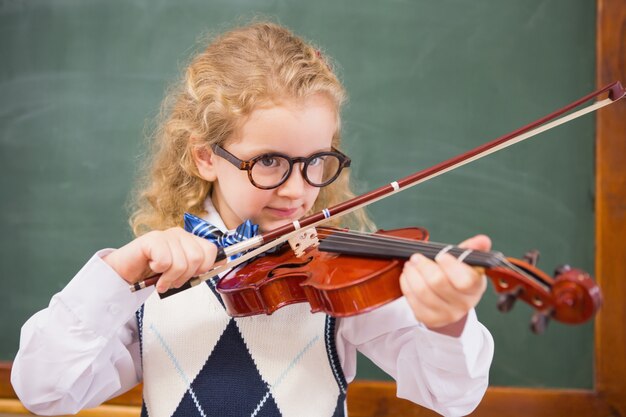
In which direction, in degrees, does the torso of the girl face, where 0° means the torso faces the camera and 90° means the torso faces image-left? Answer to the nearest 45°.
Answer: approximately 0°
